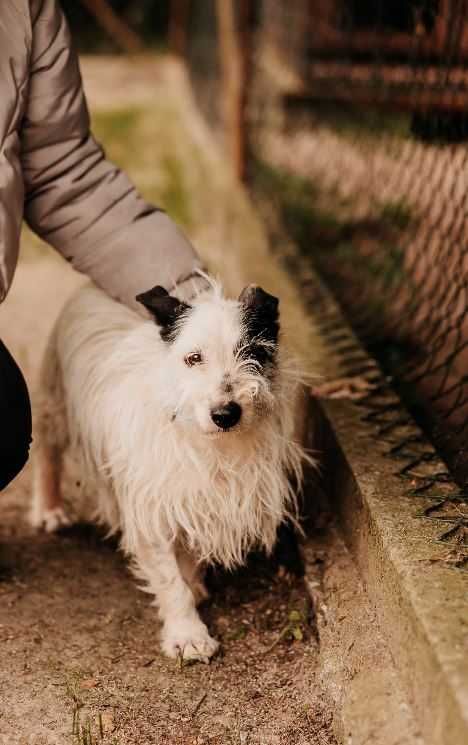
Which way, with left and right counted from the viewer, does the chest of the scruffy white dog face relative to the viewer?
facing the viewer and to the right of the viewer

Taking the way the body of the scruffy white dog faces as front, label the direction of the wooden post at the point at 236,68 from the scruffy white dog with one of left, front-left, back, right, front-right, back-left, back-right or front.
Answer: back-left

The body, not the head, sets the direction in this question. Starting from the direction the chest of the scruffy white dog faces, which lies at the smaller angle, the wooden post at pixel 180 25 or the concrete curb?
the concrete curb

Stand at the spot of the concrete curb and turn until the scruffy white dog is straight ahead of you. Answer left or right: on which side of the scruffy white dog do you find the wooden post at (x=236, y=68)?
right

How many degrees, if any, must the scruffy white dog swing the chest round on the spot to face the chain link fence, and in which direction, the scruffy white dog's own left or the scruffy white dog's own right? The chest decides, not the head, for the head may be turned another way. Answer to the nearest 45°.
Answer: approximately 135° to the scruffy white dog's own left

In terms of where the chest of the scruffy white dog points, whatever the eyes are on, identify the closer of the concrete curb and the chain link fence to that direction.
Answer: the concrete curb

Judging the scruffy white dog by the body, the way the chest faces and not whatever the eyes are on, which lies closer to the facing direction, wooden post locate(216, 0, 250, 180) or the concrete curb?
the concrete curb

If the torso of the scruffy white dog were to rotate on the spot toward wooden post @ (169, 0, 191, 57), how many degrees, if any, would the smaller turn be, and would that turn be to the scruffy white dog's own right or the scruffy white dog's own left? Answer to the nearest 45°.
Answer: approximately 135° to the scruffy white dog's own left
